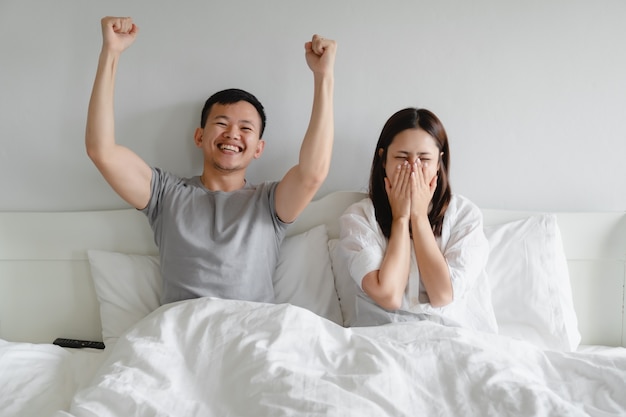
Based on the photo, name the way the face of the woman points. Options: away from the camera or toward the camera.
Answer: toward the camera

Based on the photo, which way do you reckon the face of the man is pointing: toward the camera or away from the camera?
toward the camera

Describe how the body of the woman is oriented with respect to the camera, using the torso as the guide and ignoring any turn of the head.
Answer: toward the camera

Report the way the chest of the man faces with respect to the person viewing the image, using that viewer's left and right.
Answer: facing the viewer

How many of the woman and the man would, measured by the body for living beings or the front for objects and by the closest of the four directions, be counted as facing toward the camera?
2

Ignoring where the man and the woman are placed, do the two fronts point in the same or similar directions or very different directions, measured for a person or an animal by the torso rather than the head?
same or similar directions

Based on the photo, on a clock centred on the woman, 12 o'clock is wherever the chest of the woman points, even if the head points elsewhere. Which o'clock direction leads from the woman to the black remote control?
The black remote control is roughly at 3 o'clock from the woman.

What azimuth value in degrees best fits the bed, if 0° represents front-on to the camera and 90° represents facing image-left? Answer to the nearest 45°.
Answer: approximately 0°
